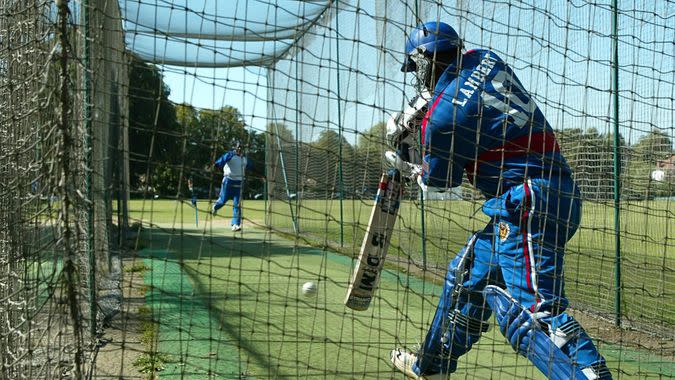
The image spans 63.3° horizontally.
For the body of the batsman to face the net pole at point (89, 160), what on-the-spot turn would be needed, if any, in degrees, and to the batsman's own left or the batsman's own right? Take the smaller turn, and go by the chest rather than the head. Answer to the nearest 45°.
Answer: approximately 45° to the batsman's own left

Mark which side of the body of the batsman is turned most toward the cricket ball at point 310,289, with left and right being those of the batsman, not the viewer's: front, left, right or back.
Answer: front

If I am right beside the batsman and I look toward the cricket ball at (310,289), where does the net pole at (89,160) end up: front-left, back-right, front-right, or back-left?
front-left

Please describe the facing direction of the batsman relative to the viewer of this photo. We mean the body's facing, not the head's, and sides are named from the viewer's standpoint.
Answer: facing away from the viewer and to the left of the viewer

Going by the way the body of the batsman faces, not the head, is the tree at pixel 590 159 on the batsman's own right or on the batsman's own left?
on the batsman's own right

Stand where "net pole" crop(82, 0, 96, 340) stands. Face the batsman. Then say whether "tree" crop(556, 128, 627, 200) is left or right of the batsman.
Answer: left

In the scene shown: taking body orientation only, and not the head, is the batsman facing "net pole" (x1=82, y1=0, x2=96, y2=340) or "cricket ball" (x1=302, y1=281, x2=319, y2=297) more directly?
the cricket ball

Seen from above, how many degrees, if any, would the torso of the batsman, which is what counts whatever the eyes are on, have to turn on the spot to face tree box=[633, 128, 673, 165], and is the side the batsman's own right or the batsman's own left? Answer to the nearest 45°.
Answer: approximately 90° to the batsman's own right
